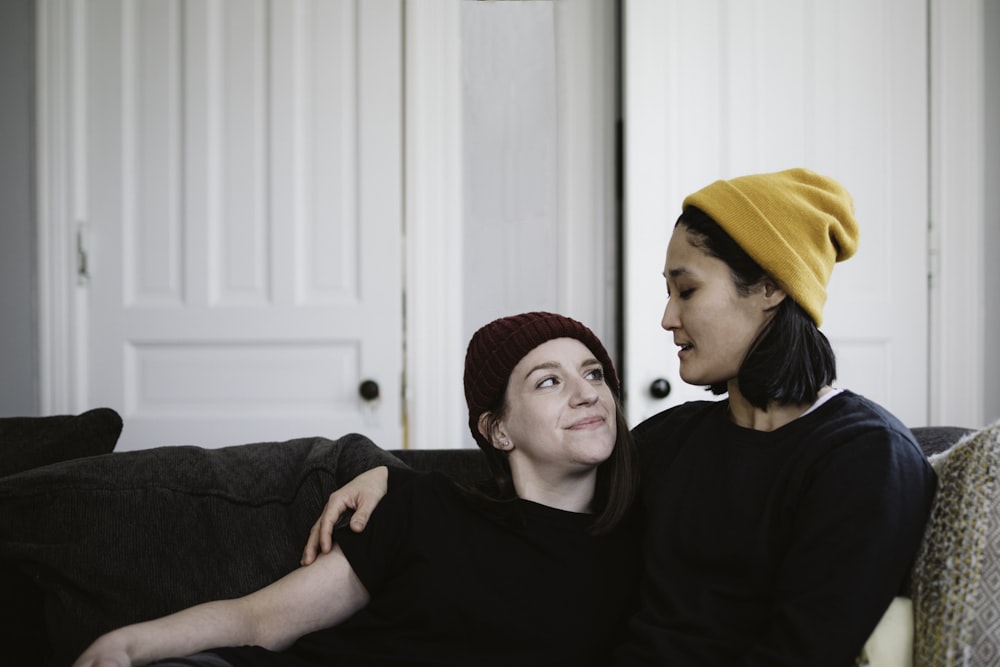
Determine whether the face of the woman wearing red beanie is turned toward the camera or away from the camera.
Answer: toward the camera

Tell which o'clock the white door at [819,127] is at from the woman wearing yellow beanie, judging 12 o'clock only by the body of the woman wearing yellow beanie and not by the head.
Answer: The white door is roughly at 5 o'clock from the woman wearing yellow beanie.

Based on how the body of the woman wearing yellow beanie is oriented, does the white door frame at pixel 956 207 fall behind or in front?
behind

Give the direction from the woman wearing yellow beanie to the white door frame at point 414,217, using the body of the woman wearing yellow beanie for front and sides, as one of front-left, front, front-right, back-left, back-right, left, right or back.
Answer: right

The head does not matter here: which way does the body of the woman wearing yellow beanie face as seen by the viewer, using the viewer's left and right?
facing the viewer and to the left of the viewer

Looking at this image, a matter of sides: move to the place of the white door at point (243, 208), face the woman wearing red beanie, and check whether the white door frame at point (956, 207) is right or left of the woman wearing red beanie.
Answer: left

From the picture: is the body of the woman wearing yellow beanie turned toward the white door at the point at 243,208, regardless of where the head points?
no

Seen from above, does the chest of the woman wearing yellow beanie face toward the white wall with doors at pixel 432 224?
no

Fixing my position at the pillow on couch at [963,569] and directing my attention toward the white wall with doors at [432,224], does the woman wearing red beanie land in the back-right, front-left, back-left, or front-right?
front-left
